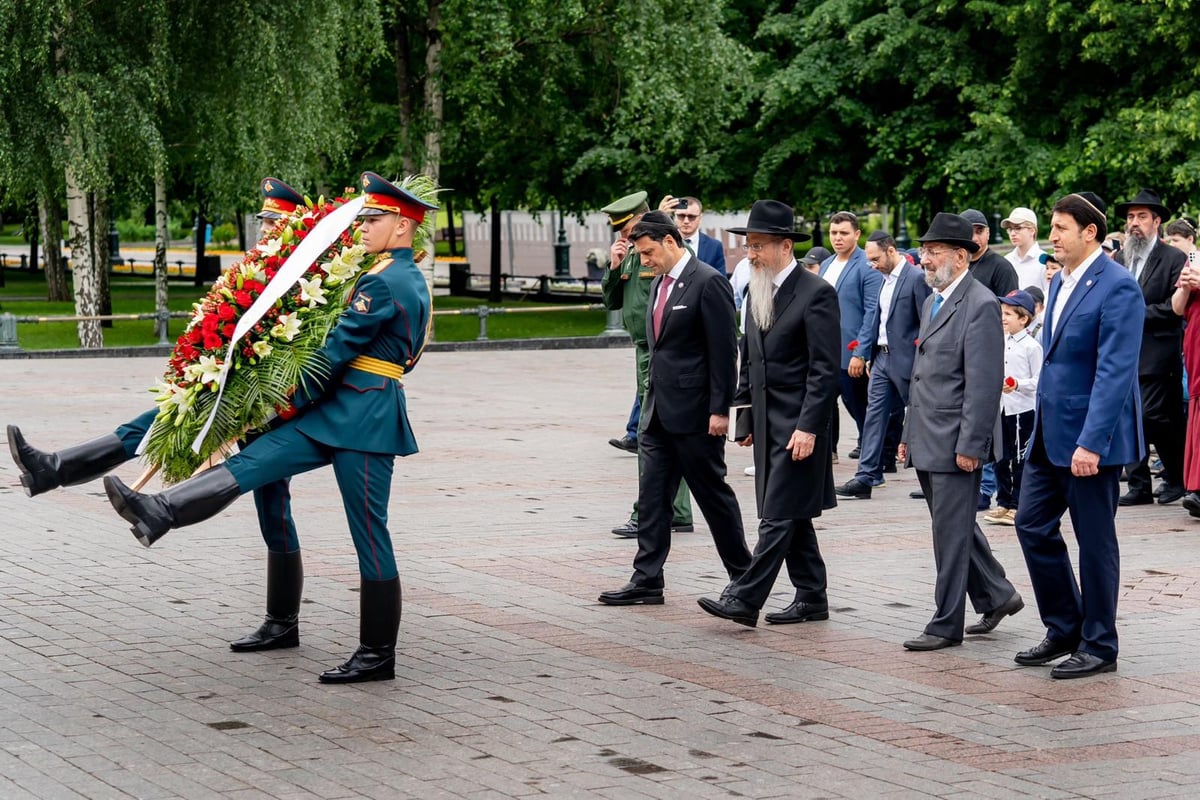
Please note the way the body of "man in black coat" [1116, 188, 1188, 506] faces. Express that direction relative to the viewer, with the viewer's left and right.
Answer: facing the viewer and to the left of the viewer

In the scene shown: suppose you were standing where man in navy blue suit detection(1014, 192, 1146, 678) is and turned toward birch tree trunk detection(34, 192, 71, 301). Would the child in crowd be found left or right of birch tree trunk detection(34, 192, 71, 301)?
right

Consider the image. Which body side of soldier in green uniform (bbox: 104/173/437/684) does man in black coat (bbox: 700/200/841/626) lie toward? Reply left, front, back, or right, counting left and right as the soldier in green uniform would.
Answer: back

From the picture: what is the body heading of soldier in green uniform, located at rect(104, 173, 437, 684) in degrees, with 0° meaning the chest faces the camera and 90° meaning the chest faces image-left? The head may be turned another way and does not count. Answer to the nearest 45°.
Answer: approximately 90°

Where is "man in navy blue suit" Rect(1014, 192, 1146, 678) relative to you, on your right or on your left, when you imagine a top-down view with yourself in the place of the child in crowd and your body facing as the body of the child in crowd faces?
on your left

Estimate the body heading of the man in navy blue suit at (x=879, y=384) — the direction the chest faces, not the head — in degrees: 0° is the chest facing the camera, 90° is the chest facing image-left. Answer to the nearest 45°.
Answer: approximately 45°

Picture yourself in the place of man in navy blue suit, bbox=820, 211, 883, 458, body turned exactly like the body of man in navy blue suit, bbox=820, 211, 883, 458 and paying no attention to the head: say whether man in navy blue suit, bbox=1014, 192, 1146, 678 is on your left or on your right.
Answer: on your left

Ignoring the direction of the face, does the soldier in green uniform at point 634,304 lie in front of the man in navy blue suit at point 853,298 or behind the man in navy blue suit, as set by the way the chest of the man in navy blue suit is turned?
in front

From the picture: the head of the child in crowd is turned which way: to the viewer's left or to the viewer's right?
to the viewer's left

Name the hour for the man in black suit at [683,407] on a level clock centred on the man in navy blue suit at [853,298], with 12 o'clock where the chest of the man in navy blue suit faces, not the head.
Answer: The man in black suit is roughly at 11 o'clock from the man in navy blue suit.

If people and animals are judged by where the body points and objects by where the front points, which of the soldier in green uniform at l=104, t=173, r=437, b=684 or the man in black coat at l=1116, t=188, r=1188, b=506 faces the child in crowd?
the man in black coat

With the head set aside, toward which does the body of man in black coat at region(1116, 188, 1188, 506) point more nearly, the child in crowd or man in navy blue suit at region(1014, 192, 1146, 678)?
the child in crowd
